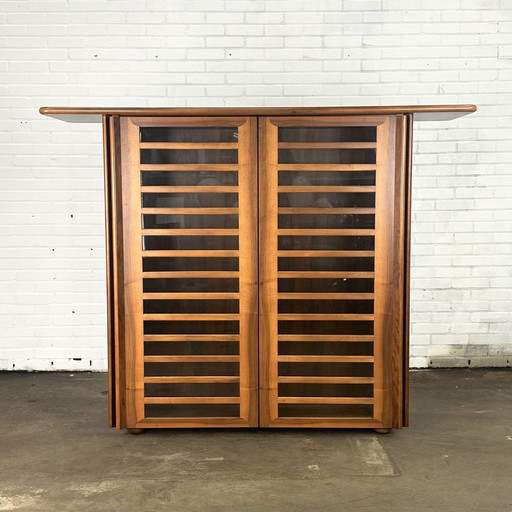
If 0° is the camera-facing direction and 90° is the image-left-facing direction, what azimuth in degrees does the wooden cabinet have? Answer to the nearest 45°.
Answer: approximately 0°
